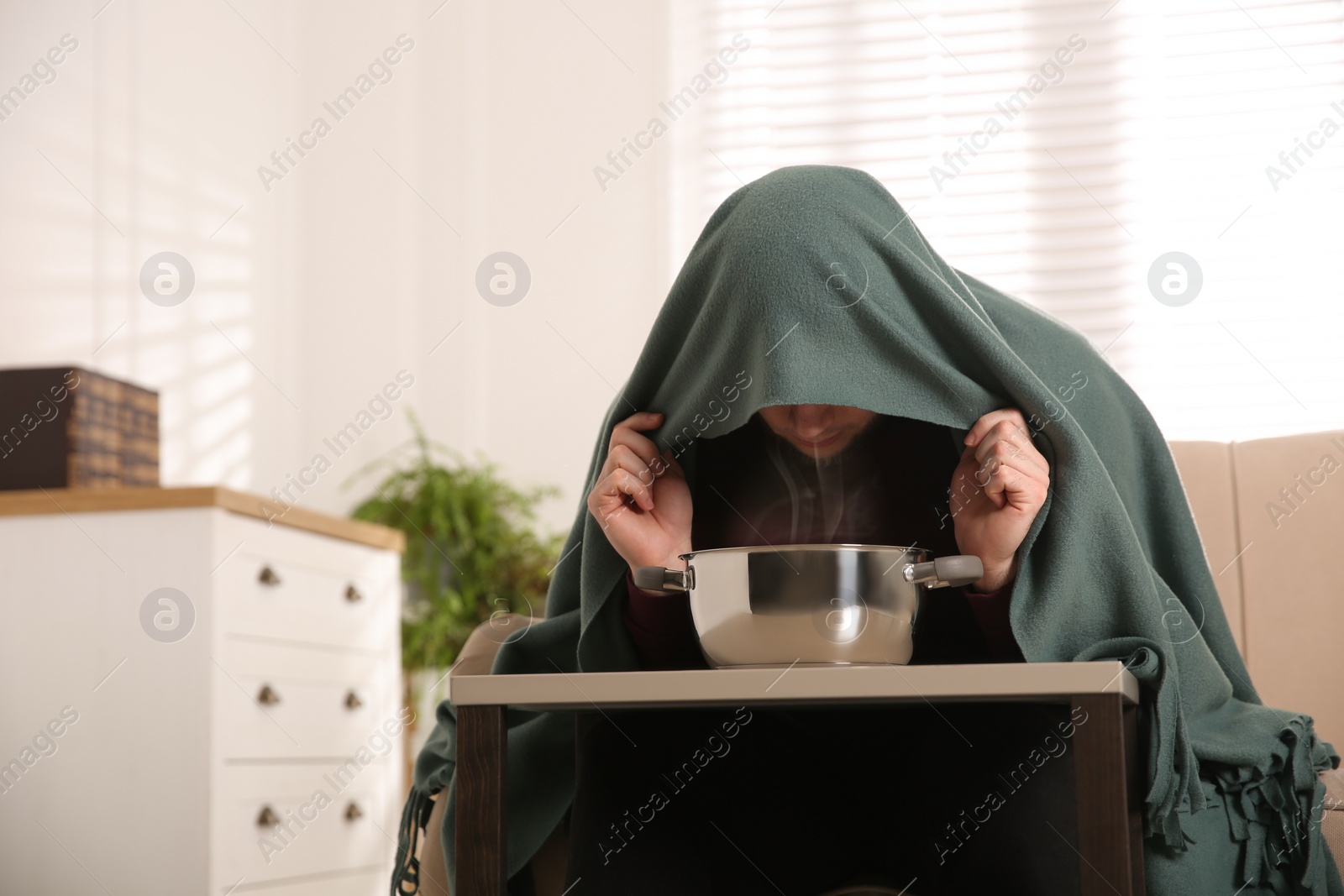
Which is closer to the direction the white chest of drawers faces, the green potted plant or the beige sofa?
the beige sofa

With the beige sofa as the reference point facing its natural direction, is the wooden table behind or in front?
in front

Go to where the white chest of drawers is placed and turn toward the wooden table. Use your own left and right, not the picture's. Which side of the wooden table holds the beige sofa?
left

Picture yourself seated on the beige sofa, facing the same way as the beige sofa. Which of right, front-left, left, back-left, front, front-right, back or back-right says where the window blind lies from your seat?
back

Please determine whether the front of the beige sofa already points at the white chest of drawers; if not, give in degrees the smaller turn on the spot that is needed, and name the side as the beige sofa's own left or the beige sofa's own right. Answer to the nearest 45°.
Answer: approximately 90° to the beige sofa's own right

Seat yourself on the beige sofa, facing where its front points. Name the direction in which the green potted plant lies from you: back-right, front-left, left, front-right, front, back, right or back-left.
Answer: back-right

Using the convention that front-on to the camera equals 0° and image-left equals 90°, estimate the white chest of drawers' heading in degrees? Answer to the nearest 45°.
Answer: approximately 315°

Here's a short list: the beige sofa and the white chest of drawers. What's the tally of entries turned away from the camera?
0

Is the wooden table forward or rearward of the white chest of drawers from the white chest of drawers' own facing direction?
forward

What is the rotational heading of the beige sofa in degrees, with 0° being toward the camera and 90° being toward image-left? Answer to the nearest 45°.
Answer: approximately 0°

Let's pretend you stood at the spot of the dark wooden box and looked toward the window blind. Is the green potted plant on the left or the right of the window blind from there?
left
